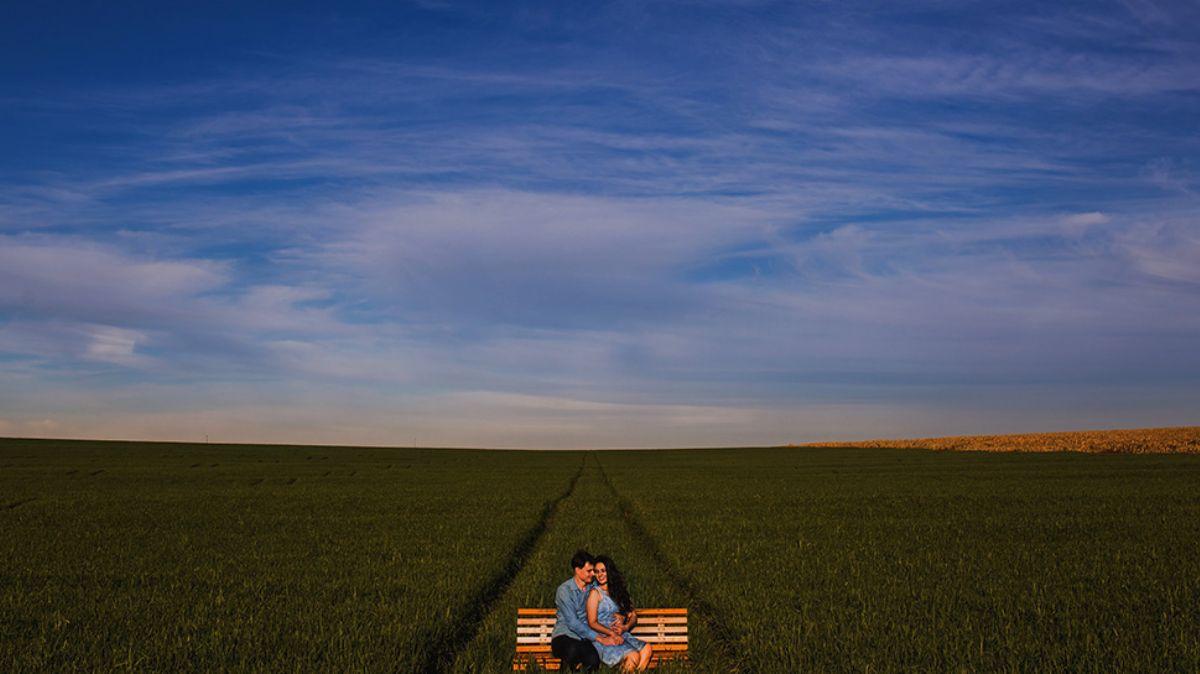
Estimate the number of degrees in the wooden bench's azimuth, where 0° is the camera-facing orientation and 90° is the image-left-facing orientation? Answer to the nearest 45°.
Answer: approximately 0°
